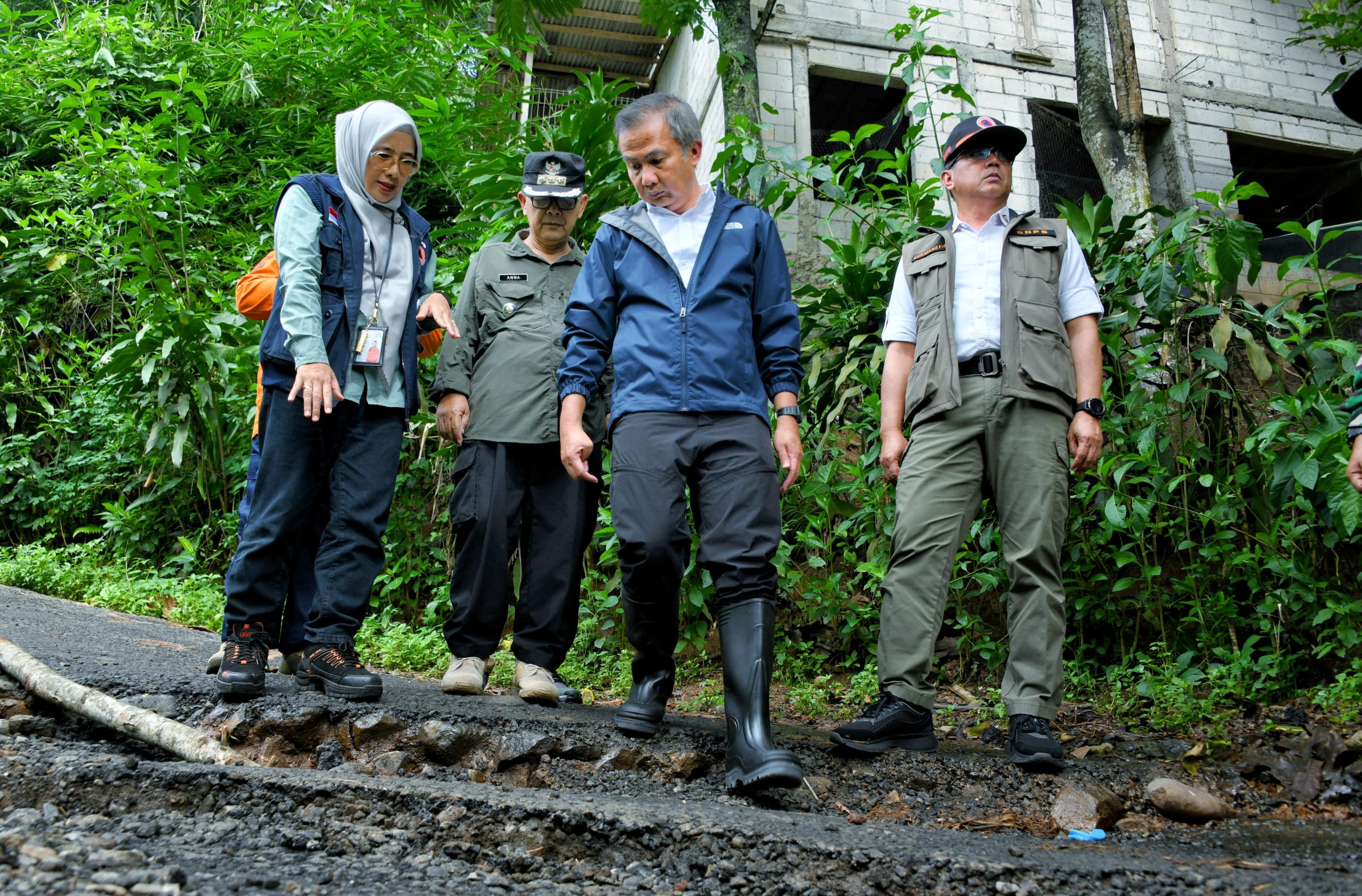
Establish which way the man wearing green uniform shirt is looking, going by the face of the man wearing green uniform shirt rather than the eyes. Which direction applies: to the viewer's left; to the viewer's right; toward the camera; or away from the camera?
toward the camera

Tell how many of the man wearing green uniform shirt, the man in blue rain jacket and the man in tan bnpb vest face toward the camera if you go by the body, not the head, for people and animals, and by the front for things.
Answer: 3

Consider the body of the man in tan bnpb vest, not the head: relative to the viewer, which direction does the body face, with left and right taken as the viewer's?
facing the viewer

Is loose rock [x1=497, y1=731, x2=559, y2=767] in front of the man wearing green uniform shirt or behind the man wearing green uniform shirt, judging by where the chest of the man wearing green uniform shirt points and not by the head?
in front

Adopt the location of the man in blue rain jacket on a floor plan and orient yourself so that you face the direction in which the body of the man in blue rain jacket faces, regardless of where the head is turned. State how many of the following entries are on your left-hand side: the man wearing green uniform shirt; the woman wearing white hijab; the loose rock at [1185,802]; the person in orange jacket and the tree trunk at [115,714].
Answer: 1

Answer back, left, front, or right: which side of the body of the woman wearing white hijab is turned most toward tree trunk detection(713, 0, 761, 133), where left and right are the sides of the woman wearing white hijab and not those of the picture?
left

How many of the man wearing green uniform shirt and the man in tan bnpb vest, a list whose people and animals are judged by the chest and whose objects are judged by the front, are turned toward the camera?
2

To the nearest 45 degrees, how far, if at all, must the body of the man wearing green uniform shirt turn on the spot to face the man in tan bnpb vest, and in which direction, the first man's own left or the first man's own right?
approximately 45° to the first man's own left

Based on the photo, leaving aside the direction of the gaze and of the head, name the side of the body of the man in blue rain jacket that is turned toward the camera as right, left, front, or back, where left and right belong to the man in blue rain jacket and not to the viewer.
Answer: front

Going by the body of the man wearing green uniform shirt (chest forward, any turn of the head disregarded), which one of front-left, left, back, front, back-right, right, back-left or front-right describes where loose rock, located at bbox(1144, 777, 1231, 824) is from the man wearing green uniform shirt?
front-left

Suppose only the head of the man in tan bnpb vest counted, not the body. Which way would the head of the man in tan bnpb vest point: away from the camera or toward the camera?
toward the camera

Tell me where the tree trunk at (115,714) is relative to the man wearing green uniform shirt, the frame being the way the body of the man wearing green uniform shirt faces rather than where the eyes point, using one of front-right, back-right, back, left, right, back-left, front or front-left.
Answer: front-right

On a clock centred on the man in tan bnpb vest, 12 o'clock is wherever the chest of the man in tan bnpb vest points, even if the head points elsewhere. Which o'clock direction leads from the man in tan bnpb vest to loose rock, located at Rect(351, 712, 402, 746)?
The loose rock is roughly at 2 o'clock from the man in tan bnpb vest.

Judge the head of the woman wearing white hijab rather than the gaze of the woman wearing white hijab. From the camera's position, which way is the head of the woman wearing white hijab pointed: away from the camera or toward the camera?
toward the camera

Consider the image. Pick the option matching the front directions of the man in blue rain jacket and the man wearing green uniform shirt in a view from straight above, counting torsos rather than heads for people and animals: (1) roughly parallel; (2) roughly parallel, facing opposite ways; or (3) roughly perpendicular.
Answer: roughly parallel

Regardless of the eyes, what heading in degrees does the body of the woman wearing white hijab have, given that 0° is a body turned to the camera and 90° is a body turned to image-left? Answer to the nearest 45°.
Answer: approximately 315°
